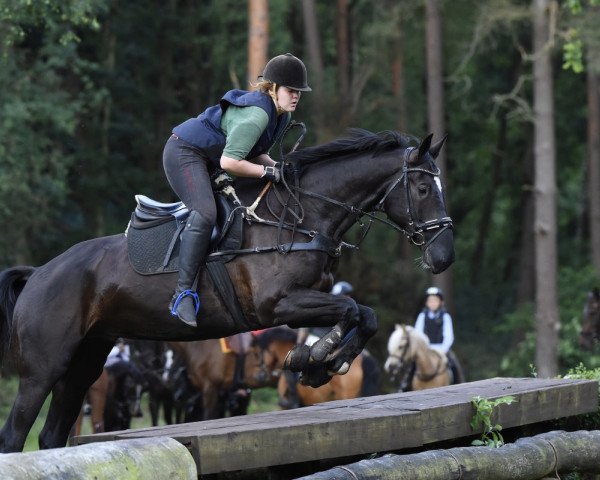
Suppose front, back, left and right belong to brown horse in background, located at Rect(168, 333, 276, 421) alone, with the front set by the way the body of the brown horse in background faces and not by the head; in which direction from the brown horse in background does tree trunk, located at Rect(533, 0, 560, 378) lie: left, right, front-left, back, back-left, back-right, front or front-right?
back

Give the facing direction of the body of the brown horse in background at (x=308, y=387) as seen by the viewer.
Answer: to the viewer's left

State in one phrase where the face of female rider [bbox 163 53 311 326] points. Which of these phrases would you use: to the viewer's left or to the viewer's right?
to the viewer's right

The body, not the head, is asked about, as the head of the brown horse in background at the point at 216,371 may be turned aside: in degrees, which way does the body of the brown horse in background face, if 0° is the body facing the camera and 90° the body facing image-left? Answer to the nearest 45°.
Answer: approximately 45°

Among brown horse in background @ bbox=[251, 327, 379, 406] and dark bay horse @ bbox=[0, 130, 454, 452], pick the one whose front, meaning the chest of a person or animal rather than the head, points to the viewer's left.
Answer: the brown horse in background

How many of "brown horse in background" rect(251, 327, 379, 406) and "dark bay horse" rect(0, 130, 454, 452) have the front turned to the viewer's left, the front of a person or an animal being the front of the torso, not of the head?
1

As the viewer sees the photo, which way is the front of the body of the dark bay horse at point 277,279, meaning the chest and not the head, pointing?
to the viewer's right

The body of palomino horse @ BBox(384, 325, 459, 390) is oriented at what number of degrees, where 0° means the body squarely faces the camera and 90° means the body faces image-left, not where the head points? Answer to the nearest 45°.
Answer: approximately 45°

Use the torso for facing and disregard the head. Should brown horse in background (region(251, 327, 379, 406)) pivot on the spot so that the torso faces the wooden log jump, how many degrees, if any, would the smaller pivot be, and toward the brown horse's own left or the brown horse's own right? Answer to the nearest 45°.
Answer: approximately 90° to the brown horse's own left
